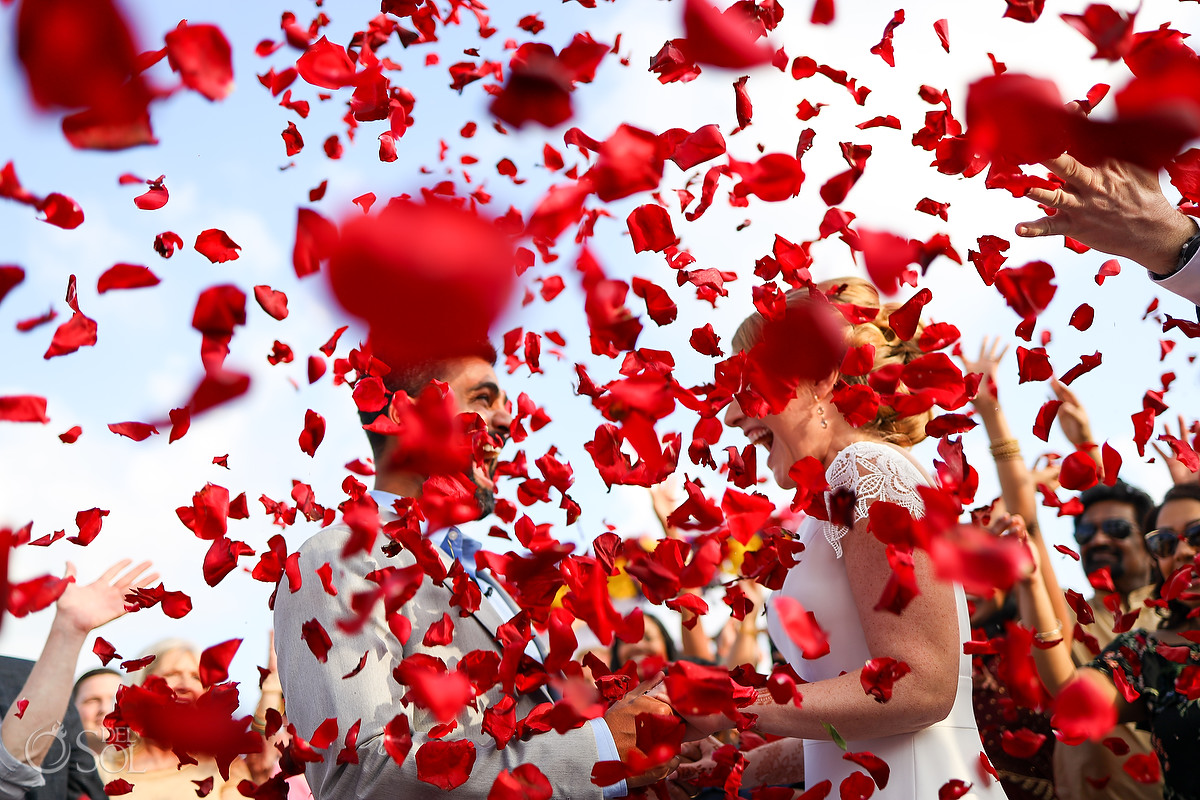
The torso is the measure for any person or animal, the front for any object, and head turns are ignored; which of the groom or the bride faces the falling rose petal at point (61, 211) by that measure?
the bride

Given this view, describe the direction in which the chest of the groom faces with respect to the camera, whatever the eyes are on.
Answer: to the viewer's right

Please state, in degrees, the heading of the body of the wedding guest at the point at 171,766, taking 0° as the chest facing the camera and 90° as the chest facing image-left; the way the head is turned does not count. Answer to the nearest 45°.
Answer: approximately 315°

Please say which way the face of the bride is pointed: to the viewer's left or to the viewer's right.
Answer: to the viewer's left

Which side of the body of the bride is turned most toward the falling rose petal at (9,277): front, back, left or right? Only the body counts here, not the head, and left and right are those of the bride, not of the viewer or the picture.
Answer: front

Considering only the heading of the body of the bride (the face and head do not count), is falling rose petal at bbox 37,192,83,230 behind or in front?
in front

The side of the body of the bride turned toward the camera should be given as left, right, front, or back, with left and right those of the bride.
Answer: left

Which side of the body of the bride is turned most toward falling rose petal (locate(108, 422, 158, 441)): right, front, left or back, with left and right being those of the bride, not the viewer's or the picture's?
front

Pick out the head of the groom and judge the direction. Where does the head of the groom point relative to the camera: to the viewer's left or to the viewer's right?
to the viewer's right
